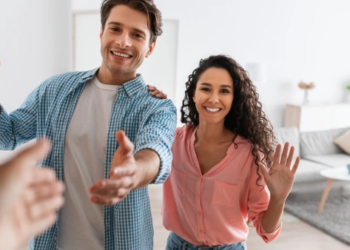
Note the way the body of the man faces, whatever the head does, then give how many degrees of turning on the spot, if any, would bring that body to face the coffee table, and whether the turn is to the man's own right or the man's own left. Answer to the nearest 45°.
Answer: approximately 135° to the man's own left

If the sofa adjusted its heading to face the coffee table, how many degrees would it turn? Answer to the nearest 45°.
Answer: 0° — it already faces it

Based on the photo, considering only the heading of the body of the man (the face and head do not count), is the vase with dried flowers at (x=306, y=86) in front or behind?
behind

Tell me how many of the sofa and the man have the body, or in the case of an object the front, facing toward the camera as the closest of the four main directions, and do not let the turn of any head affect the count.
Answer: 2

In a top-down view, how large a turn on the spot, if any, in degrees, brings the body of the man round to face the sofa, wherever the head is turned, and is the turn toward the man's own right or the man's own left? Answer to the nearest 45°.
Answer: approximately 135° to the man's own left

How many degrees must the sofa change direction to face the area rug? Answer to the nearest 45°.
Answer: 0° — it already faces it

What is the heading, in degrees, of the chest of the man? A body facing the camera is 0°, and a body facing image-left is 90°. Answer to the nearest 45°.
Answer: approximately 0°

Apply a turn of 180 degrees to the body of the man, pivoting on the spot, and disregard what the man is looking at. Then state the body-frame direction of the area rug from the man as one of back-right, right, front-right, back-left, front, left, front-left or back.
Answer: front-right

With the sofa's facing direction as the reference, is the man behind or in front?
in front

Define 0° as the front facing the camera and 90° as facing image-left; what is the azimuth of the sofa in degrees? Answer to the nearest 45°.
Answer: approximately 0°

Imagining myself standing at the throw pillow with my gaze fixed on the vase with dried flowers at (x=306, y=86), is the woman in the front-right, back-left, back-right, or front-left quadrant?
back-left
